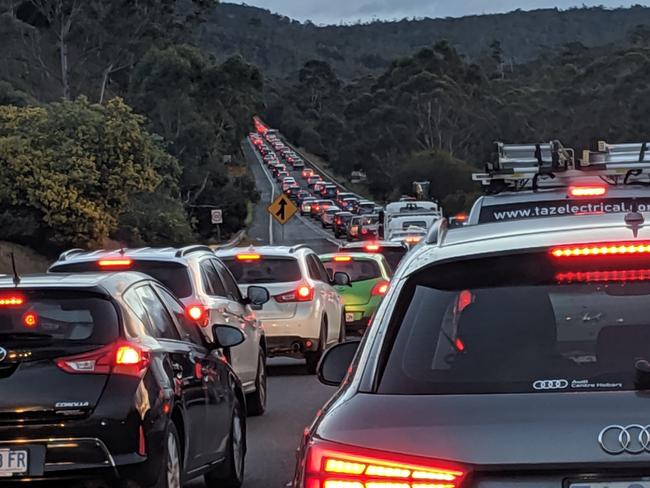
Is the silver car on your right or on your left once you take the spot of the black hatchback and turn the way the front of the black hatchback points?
on your right

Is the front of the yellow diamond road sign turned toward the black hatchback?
yes

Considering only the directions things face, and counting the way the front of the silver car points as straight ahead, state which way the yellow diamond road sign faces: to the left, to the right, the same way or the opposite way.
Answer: the opposite way

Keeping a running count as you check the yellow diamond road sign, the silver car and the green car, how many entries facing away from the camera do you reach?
2

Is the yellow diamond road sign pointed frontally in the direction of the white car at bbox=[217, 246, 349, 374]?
yes

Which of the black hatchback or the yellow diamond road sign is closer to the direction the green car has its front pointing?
the yellow diamond road sign

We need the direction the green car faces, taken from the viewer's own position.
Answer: facing away from the viewer

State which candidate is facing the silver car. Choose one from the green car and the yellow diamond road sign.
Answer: the yellow diamond road sign

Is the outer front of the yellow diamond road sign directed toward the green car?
yes

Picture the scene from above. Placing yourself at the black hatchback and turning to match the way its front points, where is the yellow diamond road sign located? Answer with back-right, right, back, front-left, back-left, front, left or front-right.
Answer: front-left

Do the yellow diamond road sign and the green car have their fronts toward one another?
yes

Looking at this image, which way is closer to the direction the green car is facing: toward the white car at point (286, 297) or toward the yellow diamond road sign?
the yellow diamond road sign

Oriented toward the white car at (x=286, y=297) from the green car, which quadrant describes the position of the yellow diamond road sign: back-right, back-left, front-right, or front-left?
back-right

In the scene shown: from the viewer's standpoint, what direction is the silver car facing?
away from the camera

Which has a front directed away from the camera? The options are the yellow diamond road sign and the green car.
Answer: the green car

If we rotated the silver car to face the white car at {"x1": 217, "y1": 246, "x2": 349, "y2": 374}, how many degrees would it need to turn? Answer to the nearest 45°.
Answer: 0° — it already faces it

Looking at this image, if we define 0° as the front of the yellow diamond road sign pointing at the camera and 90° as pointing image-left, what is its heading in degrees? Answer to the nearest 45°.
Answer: approximately 0°

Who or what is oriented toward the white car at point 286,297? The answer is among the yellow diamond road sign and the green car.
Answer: the yellow diamond road sign
